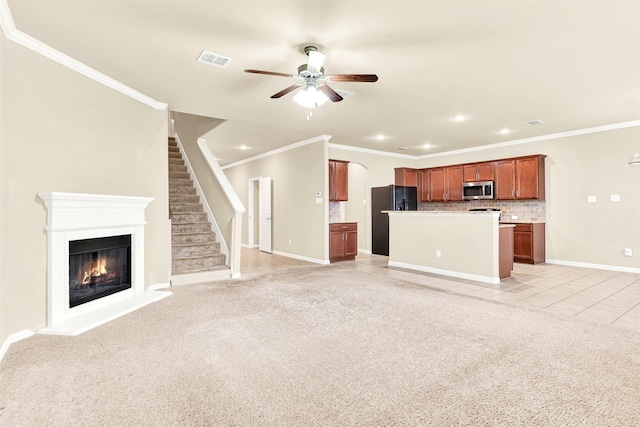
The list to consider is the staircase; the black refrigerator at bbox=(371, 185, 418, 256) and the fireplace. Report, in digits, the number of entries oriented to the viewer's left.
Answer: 0

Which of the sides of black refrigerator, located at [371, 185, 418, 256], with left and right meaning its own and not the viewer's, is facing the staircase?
right

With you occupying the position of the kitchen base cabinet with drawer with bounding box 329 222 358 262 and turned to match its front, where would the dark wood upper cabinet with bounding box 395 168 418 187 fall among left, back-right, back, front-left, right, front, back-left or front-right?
left

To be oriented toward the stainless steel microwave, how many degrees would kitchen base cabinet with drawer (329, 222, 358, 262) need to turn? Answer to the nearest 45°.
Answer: approximately 45° to its left

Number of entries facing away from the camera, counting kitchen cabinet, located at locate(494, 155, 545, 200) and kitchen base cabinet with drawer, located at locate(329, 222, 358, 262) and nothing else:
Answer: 0

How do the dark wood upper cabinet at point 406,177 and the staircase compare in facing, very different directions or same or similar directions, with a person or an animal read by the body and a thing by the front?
same or similar directions

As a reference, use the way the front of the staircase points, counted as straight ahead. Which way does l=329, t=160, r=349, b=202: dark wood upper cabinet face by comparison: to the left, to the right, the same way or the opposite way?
the same way

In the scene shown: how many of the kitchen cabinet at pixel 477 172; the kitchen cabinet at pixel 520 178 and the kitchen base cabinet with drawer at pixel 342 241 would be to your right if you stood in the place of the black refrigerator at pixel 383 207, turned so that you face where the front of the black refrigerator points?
1

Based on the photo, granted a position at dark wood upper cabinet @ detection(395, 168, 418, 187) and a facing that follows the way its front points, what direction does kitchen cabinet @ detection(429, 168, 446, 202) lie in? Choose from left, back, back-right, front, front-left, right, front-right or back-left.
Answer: front-left

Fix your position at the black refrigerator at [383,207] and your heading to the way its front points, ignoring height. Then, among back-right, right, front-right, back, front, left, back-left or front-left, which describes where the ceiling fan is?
front-right

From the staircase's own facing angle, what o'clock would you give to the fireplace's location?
The fireplace is roughly at 1 o'clock from the staircase.

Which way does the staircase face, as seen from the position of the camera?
facing the viewer

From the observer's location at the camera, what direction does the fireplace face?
facing the viewer and to the right of the viewer

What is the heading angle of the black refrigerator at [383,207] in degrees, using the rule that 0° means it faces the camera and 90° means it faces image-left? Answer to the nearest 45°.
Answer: approximately 315°

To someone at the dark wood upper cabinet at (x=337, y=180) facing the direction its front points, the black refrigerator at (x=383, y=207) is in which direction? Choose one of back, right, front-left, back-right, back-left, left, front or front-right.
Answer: left

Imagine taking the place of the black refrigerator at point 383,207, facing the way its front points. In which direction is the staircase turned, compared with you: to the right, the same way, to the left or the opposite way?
the same way

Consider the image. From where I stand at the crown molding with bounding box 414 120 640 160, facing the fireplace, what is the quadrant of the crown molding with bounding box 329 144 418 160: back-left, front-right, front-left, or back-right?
front-right

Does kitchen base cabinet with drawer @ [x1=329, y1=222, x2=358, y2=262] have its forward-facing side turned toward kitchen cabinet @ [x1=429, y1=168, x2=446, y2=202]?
no
